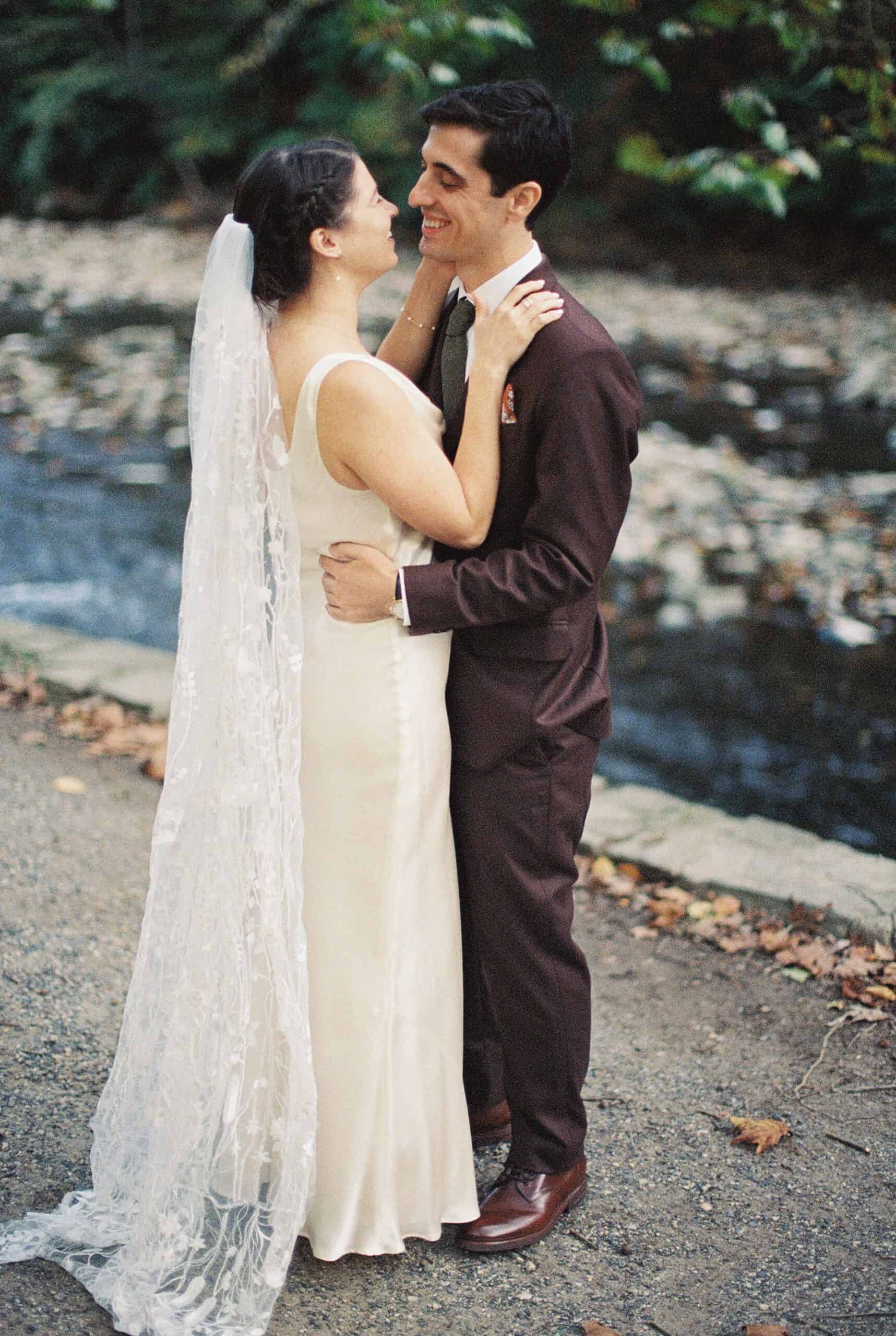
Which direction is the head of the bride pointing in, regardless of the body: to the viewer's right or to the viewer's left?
to the viewer's right

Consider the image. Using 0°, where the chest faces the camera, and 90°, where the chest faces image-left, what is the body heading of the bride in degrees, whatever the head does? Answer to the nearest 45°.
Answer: approximately 270°
